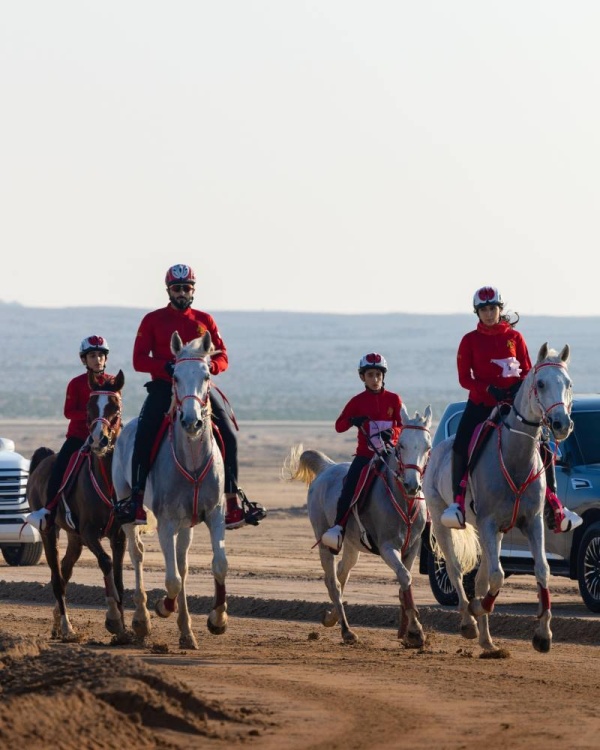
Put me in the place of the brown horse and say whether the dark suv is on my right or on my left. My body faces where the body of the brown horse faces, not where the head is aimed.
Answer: on my left

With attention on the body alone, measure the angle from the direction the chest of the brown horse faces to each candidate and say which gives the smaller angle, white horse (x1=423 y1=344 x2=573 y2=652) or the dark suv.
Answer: the white horse

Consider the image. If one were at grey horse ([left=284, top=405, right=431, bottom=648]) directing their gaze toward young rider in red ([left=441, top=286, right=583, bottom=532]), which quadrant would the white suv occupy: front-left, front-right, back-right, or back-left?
back-left

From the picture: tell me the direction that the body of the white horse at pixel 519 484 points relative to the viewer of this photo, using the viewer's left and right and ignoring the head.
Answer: facing the viewer and to the right of the viewer

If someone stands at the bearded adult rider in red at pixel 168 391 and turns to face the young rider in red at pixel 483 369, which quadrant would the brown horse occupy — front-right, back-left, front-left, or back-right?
back-left

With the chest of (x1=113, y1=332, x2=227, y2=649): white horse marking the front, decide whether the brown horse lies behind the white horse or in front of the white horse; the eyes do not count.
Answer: behind

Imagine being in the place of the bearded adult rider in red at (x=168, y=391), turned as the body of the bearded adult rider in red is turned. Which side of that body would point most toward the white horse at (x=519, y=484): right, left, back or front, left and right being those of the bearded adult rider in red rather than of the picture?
left

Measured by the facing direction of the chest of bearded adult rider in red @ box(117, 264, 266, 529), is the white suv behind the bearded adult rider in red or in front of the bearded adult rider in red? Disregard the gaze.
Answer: behind

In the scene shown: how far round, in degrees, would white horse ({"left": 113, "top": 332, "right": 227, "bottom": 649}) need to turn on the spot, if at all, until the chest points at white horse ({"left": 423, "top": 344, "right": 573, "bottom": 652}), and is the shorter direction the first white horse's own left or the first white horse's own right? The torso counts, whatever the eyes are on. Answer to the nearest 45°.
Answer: approximately 90° to the first white horse's own left

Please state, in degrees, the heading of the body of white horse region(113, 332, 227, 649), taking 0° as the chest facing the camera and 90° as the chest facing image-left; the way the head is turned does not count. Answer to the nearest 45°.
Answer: approximately 0°
